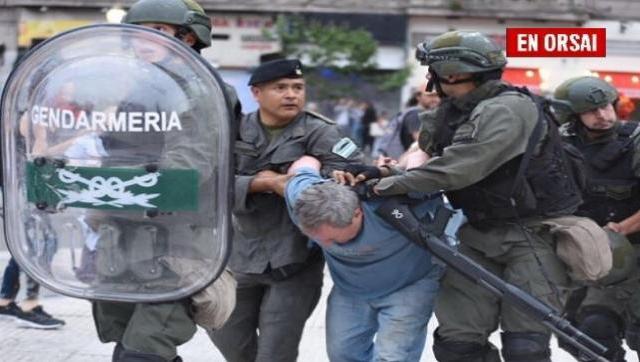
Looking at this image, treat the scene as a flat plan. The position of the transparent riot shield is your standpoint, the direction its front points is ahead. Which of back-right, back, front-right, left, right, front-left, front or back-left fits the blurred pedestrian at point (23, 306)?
back

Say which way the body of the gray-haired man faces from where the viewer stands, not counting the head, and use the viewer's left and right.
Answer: facing the viewer and to the left of the viewer

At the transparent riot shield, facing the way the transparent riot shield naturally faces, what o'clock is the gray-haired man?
The gray-haired man is roughly at 8 o'clock from the transparent riot shield.

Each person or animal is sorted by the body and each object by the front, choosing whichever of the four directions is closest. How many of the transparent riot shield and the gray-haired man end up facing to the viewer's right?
0

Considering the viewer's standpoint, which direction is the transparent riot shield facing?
facing the viewer
